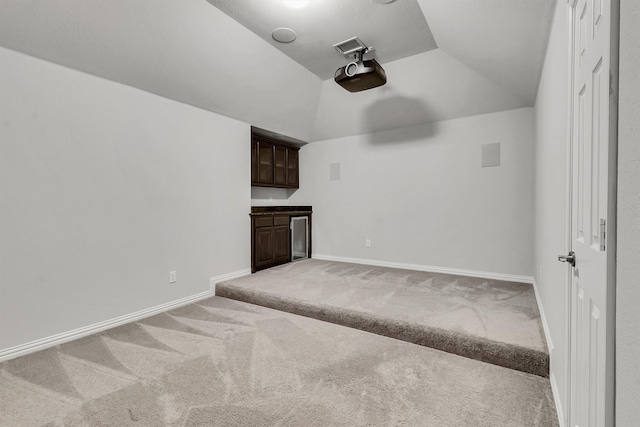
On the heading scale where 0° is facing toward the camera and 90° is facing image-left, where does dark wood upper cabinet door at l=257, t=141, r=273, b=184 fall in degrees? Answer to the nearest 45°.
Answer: approximately 315°

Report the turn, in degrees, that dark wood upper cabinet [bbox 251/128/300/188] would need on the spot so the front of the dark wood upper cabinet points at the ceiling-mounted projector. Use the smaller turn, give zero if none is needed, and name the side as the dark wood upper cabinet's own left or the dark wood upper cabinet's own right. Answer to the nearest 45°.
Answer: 0° — it already faces it

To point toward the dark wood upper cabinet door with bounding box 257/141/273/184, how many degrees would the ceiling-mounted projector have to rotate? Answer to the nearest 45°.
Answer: approximately 90° to its right

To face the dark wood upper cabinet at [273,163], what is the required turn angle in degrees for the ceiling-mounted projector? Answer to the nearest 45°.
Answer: approximately 90° to its right

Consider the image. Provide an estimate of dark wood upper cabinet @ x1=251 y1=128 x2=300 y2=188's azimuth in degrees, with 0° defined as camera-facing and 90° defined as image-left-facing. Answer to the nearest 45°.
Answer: approximately 315°

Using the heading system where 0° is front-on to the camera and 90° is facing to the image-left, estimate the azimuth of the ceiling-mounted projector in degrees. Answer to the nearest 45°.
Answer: approximately 45°
